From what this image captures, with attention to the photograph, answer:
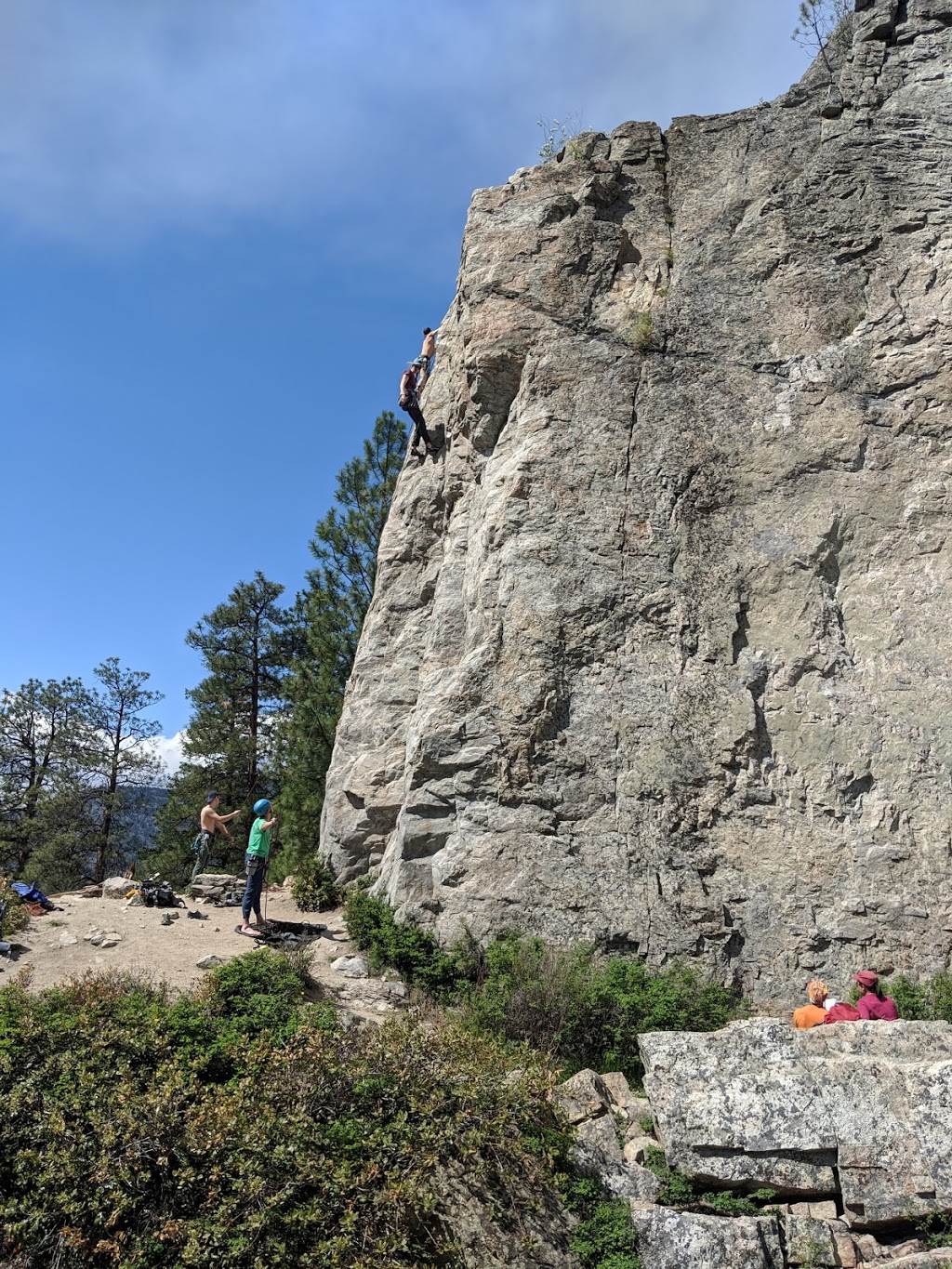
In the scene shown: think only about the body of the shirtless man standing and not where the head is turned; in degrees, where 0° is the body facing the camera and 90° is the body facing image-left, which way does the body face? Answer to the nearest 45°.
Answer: approximately 270°

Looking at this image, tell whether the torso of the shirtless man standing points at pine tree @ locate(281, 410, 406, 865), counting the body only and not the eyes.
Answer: no

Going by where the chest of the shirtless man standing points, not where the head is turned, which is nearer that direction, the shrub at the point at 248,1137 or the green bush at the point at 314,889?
the green bush

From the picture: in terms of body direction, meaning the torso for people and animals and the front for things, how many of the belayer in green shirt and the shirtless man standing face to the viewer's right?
2

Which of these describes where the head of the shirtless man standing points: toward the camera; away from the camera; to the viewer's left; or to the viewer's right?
to the viewer's right

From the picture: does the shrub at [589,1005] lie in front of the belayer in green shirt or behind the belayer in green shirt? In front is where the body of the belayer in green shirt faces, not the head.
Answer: in front

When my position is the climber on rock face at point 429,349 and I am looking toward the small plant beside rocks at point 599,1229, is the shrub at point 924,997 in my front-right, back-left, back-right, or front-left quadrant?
front-left

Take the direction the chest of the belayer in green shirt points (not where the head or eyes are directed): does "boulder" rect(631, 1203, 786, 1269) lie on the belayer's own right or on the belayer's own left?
on the belayer's own right

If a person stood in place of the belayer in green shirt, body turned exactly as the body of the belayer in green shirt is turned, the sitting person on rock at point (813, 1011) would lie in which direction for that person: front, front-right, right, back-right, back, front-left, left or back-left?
front-right

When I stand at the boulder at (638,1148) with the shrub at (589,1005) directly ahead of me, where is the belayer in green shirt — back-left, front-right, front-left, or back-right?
front-left

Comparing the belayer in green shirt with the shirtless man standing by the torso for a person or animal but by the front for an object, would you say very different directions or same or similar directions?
same or similar directions

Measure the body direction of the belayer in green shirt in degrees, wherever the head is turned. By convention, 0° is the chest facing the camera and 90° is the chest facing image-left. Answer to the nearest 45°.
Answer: approximately 270°

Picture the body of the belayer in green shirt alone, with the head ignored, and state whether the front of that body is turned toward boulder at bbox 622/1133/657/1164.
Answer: no
